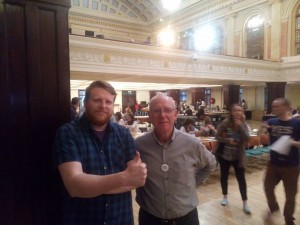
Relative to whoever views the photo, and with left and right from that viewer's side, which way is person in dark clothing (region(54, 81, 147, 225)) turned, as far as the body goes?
facing the viewer

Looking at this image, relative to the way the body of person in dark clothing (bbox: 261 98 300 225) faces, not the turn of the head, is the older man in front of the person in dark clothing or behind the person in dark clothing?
in front

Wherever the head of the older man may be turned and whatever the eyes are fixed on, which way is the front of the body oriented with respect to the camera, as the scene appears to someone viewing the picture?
toward the camera

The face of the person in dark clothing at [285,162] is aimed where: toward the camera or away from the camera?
toward the camera

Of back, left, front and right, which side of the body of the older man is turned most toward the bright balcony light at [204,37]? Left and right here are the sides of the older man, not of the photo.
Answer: back

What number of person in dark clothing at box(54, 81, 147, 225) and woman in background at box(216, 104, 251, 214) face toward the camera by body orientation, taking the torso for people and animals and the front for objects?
2

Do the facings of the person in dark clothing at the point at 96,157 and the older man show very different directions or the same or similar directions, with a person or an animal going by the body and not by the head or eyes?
same or similar directions

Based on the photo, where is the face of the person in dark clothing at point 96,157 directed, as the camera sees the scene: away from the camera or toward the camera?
toward the camera

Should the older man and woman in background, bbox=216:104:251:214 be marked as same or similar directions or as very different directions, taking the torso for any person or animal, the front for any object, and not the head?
same or similar directions

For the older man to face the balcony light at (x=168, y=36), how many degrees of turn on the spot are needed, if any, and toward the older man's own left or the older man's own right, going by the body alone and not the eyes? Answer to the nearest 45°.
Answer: approximately 180°

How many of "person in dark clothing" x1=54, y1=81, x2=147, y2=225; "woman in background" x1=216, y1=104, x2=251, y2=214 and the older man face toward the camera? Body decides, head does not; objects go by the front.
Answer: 3

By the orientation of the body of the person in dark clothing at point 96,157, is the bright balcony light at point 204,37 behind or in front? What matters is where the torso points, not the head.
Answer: behind

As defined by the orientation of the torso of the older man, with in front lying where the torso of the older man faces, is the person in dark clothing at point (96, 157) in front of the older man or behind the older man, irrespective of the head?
in front

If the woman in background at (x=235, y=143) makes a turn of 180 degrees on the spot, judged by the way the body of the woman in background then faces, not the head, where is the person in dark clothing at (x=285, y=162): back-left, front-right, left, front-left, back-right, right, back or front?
back-right
